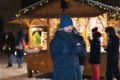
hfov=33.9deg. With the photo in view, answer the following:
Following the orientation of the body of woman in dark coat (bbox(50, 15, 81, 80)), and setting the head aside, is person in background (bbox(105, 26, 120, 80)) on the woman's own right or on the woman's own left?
on the woman's own left

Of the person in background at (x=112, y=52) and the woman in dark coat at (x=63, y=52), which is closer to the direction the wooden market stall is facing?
the woman in dark coat

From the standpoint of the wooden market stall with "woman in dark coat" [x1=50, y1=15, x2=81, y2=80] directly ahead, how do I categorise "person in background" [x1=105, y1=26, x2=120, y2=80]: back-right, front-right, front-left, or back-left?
front-left

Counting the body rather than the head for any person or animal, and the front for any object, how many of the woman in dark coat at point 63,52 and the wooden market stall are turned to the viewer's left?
0

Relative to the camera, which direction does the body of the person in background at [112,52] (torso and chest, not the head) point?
to the viewer's left

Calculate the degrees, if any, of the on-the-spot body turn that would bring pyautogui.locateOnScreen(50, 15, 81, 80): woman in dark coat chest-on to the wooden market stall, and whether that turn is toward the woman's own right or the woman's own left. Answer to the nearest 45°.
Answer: approximately 135° to the woman's own left

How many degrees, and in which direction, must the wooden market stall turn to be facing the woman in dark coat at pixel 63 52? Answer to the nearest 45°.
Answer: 0° — it already faces them

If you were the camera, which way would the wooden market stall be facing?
facing the viewer

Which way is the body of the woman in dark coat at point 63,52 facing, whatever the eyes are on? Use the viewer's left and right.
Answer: facing the viewer and to the right of the viewer

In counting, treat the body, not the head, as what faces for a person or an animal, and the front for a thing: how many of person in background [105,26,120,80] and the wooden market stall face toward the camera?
1
